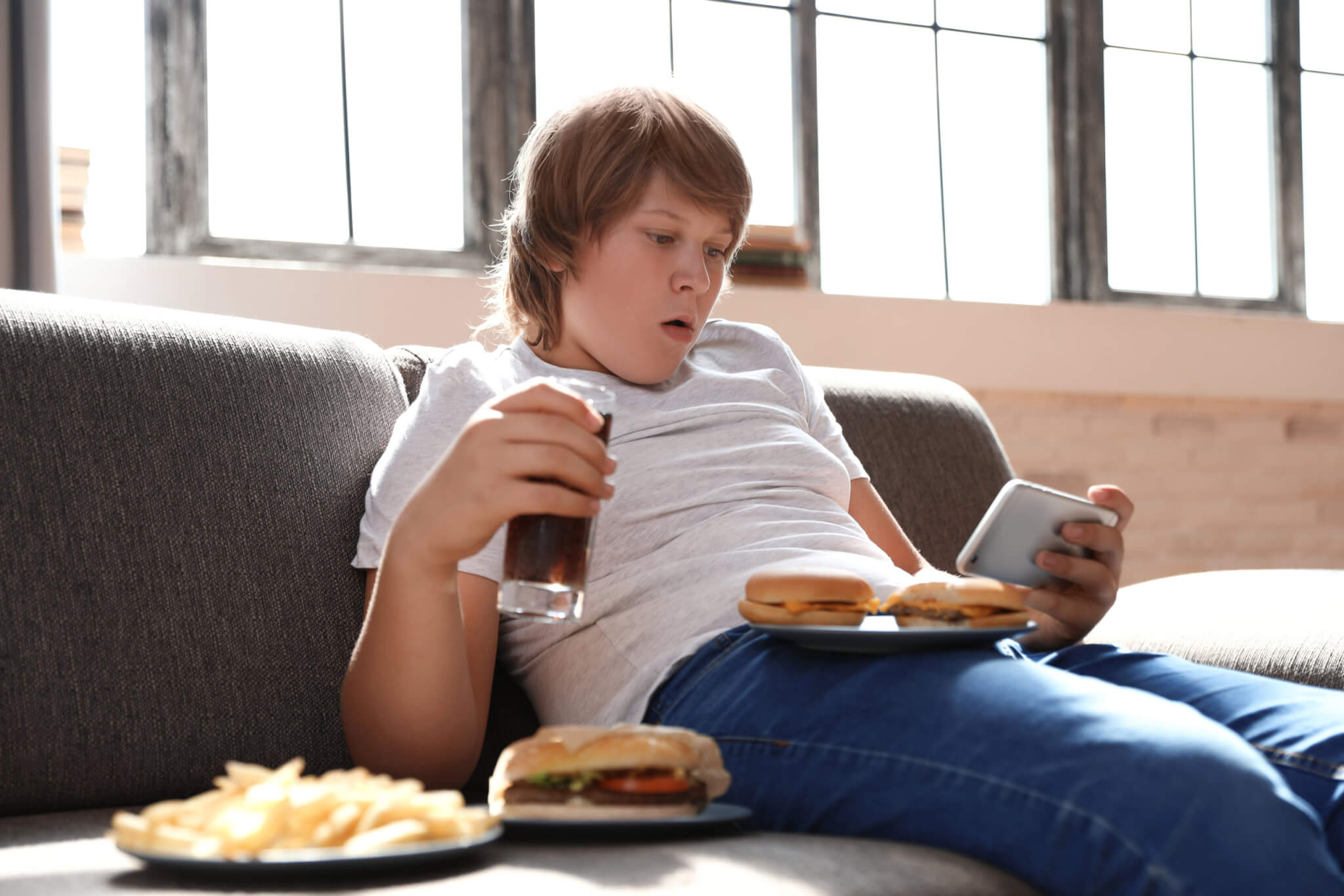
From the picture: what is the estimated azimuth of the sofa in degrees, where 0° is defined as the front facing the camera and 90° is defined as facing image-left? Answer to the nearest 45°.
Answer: approximately 315°

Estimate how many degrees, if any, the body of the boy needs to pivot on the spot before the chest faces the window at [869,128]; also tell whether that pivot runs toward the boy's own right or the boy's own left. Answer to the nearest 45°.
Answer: approximately 135° to the boy's own left

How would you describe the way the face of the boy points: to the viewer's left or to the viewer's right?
to the viewer's right

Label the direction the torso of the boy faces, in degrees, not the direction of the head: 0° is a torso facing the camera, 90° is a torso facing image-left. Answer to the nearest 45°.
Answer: approximately 315°
